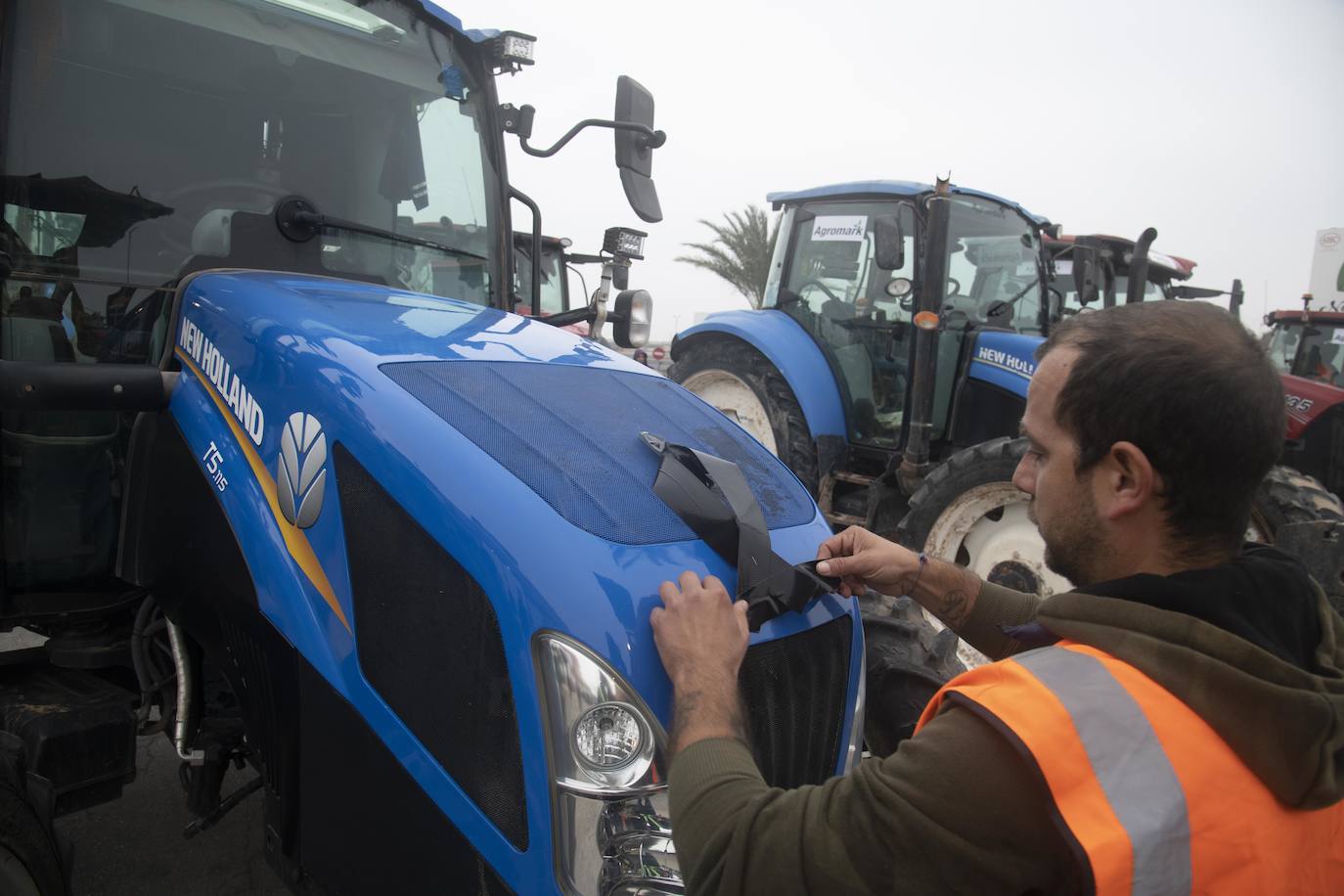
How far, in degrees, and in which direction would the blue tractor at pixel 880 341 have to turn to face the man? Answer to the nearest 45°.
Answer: approximately 45° to its right

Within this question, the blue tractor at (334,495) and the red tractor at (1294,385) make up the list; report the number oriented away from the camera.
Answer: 0

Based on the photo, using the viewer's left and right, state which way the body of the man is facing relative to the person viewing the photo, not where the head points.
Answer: facing away from the viewer and to the left of the viewer

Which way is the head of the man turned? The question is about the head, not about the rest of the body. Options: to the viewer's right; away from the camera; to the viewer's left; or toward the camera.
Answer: to the viewer's left

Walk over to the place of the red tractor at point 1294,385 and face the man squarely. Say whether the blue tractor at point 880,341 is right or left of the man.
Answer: right

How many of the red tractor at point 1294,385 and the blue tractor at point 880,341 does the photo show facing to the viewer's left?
0

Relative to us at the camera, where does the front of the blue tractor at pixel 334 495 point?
facing the viewer and to the right of the viewer

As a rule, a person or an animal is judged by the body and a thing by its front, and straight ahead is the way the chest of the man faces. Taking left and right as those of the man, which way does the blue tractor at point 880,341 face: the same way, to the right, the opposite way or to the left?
the opposite way

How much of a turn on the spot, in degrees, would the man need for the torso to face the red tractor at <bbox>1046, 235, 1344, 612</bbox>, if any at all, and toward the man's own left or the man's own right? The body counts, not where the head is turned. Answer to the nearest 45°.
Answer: approximately 45° to the man's own right

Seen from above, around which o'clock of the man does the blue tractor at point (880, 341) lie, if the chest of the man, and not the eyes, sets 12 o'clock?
The blue tractor is roughly at 1 o'clock from the man.

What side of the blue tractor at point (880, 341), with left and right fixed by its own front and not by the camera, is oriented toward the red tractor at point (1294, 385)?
left
